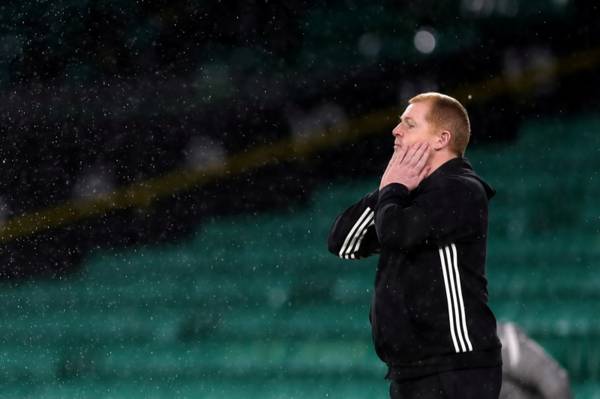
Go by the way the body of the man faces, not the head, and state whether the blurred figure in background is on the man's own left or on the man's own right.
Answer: on the man's own right

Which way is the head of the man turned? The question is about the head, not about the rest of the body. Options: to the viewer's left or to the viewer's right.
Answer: to the viewer's left

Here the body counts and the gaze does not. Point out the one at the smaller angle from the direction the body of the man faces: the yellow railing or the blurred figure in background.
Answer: the yellow railing

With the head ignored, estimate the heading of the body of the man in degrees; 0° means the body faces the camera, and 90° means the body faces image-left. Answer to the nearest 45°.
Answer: approximately 90°

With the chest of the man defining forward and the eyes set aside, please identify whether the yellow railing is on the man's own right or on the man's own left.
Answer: on the man's own right
